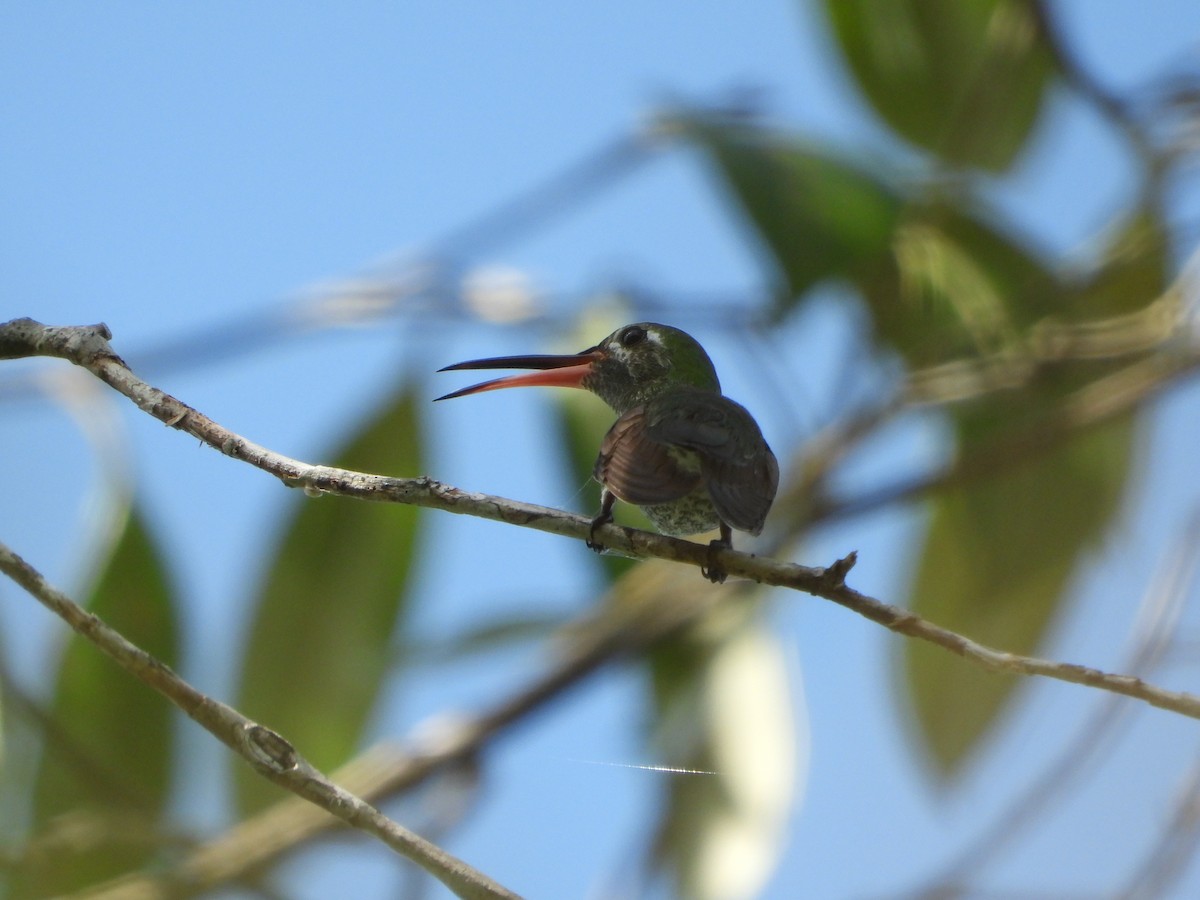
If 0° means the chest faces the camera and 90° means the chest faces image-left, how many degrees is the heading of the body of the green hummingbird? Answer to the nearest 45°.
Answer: approximately 135°
